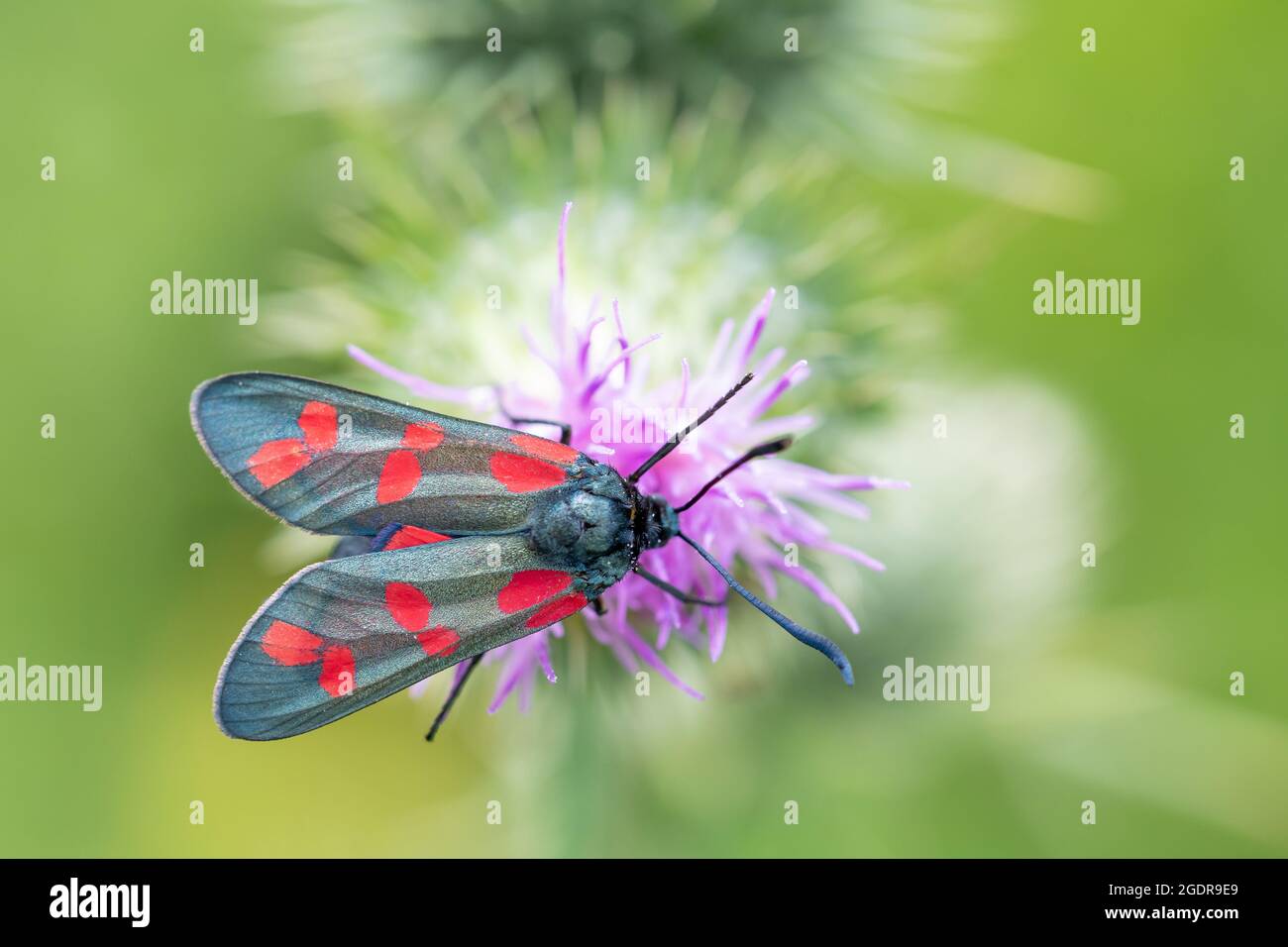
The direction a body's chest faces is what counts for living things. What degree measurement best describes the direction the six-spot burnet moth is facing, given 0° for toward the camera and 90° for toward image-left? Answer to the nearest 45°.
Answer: approximately 270°
